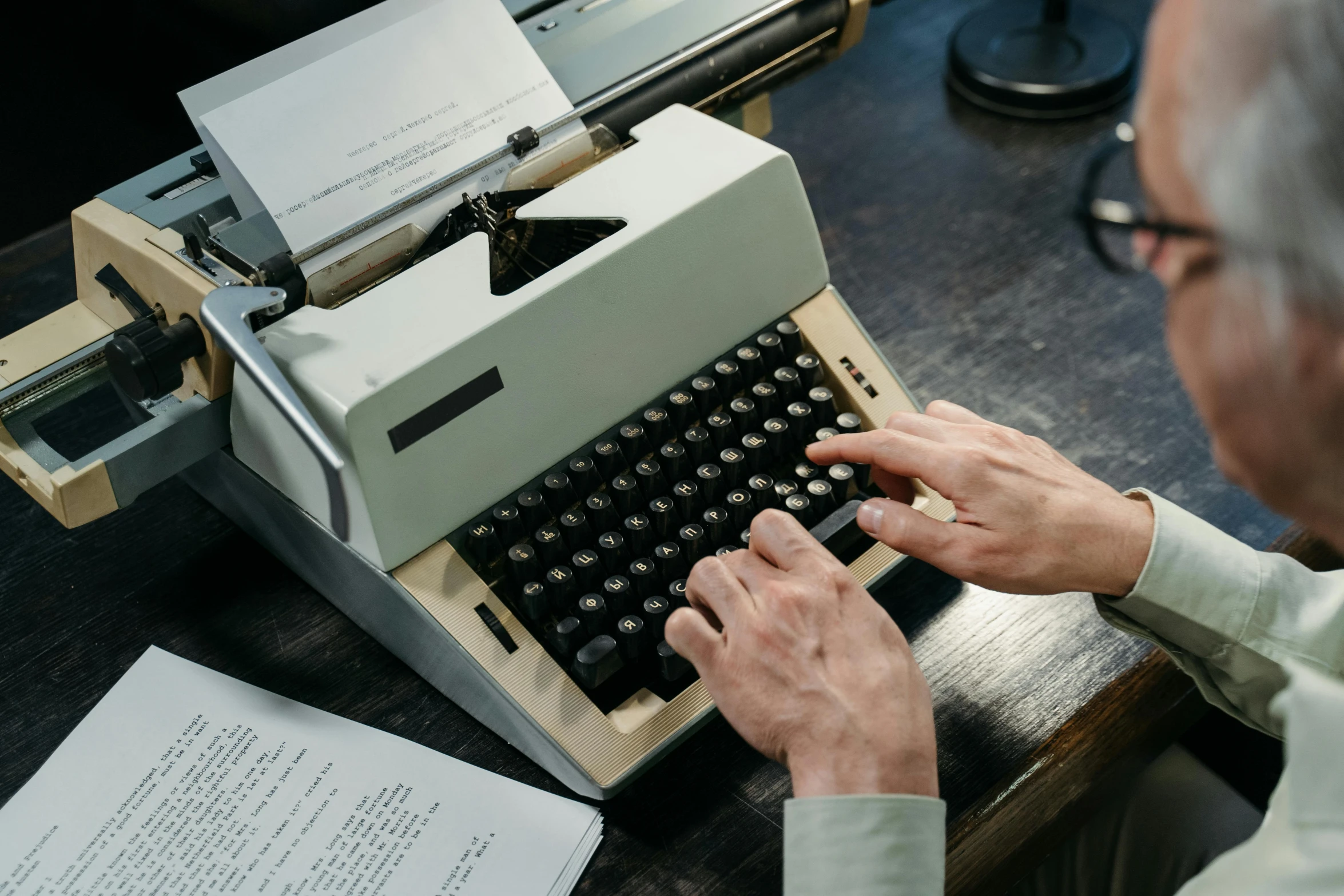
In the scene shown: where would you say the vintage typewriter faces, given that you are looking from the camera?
facing the viewer and to the right of the viewer
